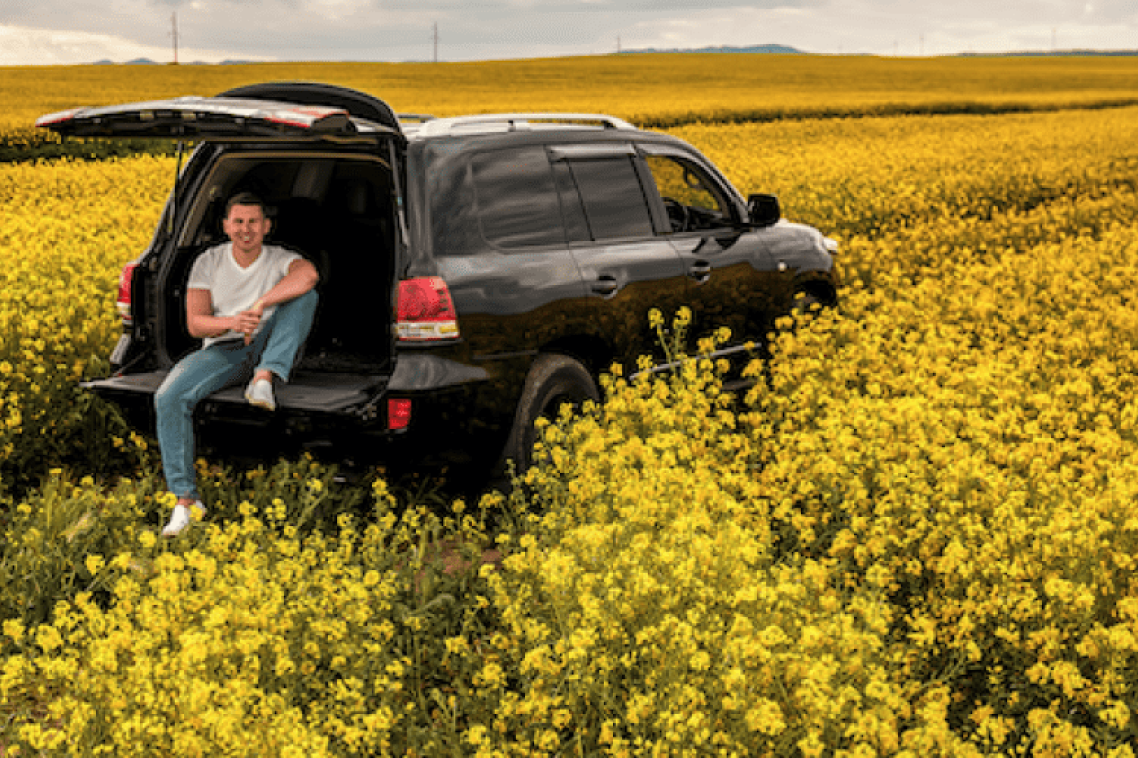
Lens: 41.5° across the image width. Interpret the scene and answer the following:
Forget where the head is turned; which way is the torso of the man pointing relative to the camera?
toward the camera

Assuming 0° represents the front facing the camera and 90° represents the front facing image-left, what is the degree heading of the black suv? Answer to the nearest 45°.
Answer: approximately 225°
